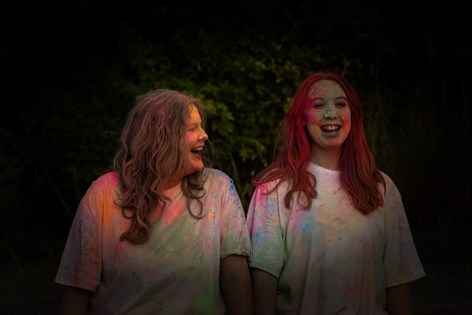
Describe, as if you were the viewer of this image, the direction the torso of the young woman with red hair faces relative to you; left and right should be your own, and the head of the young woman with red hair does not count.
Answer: facing the viewer

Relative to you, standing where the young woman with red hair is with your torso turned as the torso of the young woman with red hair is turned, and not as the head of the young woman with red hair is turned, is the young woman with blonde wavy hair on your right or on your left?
on your right

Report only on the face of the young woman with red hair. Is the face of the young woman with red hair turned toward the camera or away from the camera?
toward the camera

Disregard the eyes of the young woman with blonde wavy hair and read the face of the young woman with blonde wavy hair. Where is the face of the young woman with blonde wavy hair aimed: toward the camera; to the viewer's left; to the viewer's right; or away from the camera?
to the viewer's right
